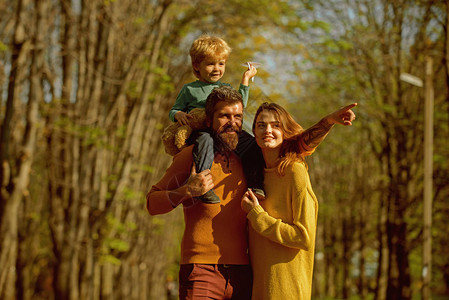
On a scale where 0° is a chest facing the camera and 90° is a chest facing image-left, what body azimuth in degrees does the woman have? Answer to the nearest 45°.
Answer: approximately 45°

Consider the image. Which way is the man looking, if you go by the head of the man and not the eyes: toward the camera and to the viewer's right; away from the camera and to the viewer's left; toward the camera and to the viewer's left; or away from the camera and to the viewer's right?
toward the camera and to the viewer's right
